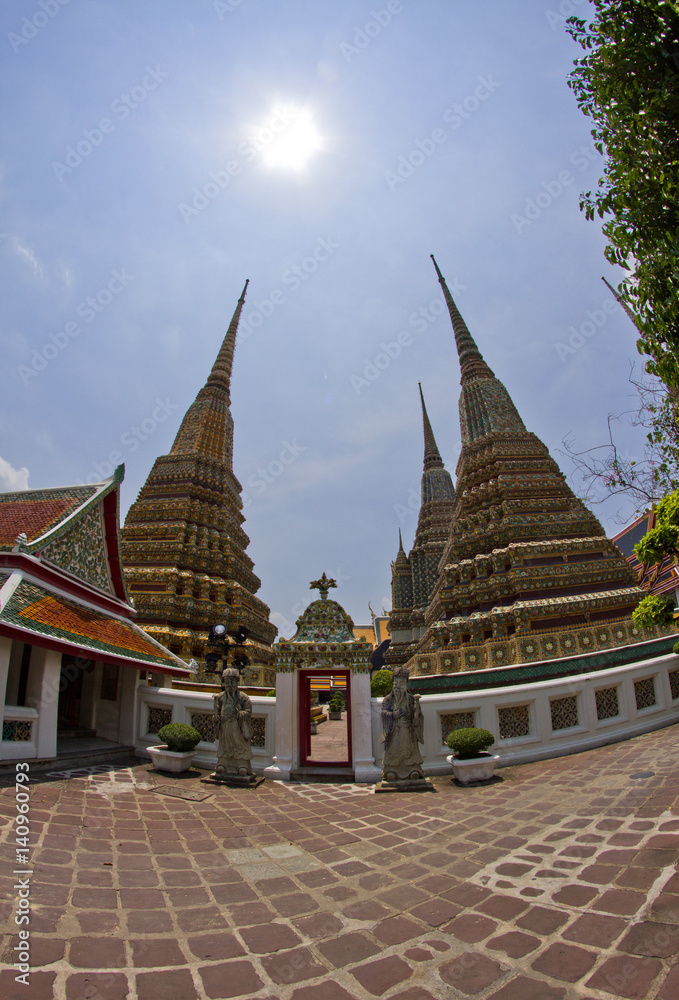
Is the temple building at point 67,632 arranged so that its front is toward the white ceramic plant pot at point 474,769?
yes

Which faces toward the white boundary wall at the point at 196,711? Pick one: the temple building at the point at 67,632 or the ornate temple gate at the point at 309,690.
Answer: the temple building

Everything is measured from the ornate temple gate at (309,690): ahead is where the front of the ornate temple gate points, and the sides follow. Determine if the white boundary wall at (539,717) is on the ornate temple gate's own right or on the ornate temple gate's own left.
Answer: on the ornate temple gate's own left

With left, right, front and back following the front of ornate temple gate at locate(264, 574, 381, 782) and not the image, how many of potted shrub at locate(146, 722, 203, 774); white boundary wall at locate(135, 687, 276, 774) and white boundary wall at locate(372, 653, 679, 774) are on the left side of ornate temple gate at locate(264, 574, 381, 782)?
1

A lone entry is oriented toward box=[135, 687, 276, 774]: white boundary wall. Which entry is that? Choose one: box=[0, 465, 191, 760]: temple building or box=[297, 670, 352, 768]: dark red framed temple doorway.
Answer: the temple building

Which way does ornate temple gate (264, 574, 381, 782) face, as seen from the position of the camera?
facing the viewer

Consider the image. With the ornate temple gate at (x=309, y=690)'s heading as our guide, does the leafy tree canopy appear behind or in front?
in front

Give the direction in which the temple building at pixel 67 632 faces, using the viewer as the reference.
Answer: facing the viewer and to the right of the viewer

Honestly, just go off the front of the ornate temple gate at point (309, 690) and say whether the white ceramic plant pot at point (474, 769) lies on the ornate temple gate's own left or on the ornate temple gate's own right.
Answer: on the ornate temple gate's own left

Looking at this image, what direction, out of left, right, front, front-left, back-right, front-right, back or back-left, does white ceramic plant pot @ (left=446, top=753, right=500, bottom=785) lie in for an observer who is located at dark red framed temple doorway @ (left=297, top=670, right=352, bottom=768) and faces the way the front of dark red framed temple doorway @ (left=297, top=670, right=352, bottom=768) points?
front-left
